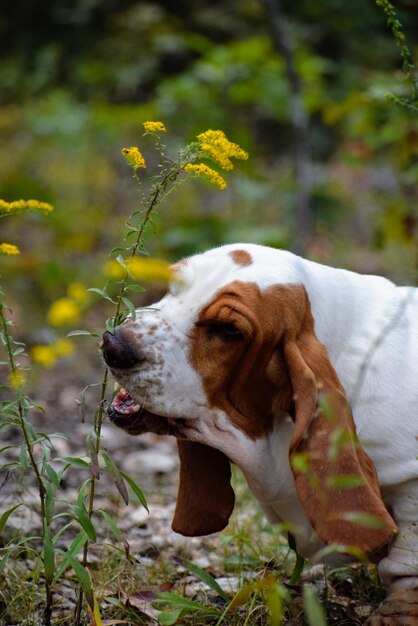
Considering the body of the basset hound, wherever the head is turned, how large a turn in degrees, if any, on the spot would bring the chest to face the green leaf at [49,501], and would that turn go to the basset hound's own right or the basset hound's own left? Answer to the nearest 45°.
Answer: approximately 45° to the basset hound's own left

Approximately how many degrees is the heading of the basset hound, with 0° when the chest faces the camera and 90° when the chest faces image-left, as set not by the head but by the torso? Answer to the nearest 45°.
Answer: approximately 90°

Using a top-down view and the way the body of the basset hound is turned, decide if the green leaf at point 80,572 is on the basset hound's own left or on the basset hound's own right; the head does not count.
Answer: on the basset hound's own left
